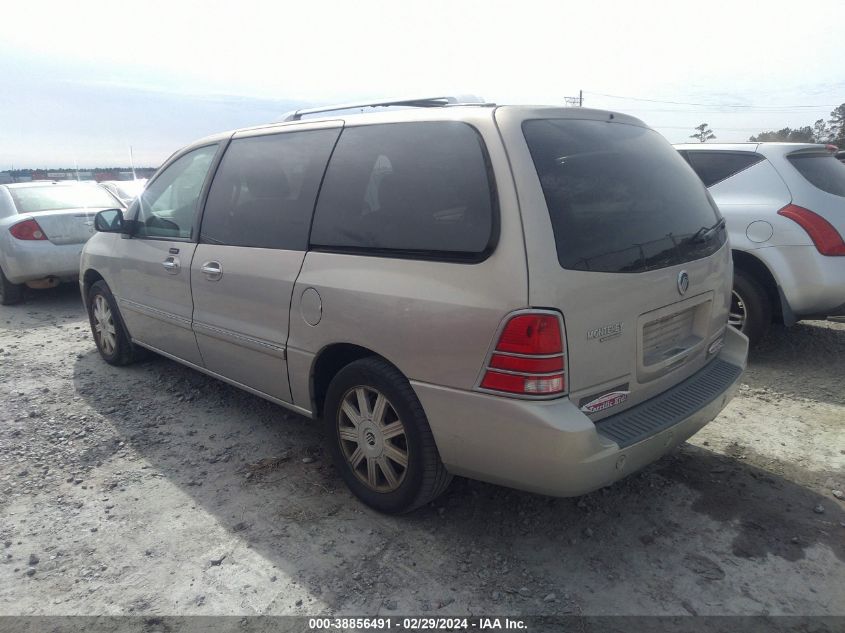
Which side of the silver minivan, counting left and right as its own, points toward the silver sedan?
front

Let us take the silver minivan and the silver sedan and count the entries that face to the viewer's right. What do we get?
0

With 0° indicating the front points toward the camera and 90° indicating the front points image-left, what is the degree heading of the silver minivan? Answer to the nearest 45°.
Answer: approximately 135°

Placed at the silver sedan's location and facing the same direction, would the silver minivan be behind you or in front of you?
behind

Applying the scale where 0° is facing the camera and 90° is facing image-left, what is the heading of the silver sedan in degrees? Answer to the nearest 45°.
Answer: approximately 135°
